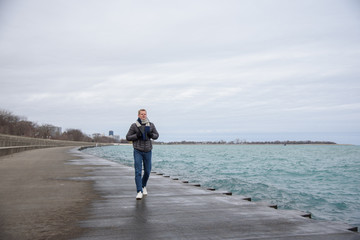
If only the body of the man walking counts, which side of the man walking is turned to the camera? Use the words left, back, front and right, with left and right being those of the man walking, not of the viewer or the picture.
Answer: front
